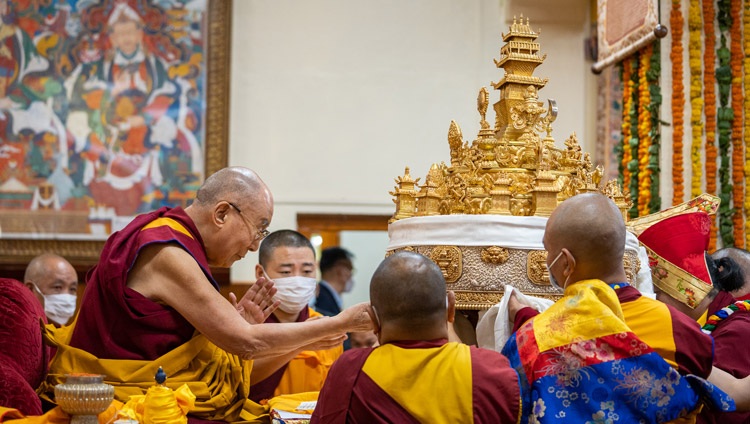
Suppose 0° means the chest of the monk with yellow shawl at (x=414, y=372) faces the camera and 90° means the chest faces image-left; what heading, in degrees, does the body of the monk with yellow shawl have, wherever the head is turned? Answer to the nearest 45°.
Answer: approximately 180°

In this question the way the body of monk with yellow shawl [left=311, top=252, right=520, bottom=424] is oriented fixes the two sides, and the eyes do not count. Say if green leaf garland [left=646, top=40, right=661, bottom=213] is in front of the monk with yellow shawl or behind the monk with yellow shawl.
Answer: in front

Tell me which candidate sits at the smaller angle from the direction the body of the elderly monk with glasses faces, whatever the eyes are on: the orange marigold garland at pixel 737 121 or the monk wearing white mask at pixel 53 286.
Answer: the orange marigold garland

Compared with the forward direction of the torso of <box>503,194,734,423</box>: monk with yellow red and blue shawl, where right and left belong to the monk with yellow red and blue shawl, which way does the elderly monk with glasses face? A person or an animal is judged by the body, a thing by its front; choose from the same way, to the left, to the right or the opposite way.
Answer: to the right

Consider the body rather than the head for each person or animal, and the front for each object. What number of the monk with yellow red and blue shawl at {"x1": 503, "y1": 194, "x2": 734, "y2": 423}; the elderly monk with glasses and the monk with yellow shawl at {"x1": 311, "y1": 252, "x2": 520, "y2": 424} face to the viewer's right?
1

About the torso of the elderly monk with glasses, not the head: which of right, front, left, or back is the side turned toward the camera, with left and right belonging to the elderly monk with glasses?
right

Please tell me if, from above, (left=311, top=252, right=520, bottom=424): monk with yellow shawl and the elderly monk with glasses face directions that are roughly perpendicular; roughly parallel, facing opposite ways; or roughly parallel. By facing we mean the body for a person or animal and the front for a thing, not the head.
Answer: roughly perpendicular

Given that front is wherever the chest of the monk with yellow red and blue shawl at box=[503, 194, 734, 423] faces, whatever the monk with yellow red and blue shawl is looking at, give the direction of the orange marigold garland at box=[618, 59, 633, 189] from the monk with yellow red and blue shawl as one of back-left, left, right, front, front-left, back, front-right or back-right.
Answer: front-right

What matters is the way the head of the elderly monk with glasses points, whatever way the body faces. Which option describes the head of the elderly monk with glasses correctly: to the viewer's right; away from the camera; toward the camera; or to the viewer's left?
to the viewer's right

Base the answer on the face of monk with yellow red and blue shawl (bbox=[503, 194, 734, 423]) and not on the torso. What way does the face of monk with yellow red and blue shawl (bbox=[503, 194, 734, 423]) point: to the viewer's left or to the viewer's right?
to the viewer's left

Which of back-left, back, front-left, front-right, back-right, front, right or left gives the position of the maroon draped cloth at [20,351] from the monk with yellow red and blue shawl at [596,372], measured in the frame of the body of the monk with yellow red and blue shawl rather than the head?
front-left

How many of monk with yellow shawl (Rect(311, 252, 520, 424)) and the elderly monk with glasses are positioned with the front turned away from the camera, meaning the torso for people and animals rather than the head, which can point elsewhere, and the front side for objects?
1

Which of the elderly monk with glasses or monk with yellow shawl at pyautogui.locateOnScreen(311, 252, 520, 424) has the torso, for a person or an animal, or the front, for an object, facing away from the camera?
the monk with yellow shawl

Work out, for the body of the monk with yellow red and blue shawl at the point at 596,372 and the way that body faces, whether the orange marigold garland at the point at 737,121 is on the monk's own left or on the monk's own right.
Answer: on the monk's own right

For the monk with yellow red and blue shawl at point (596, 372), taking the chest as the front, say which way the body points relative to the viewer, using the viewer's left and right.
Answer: facing away from the viewer and to the left of the viewer
